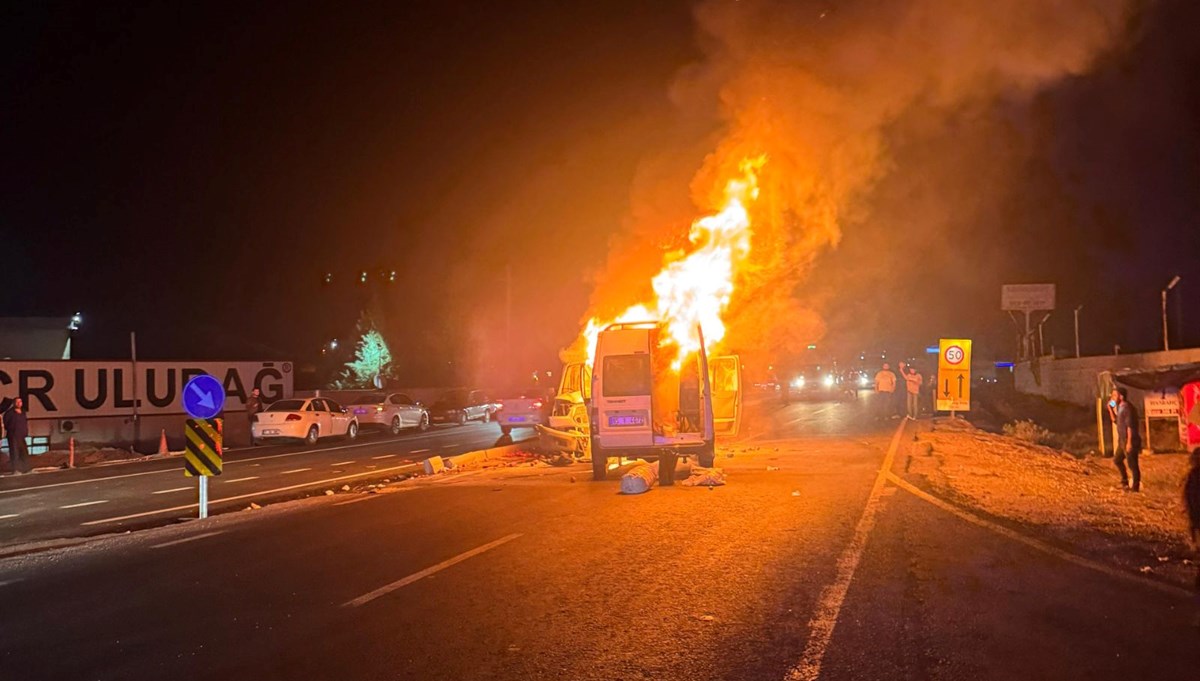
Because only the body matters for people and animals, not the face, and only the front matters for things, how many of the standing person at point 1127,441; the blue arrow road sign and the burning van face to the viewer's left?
1

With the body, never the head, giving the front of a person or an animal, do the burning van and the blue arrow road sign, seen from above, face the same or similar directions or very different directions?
very different directions

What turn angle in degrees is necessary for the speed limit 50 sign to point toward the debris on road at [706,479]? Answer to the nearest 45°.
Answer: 0° — it already faces it

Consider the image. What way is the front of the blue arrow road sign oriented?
toward the camera

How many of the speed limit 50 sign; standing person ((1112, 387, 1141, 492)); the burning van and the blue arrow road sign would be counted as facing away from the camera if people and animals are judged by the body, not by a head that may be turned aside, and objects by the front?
1

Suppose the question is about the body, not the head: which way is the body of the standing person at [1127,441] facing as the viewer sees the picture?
to the viewer's left

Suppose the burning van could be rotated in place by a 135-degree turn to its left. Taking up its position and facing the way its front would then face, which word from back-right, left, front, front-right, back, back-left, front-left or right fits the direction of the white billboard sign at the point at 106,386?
right

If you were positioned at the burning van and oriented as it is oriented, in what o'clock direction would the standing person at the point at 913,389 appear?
The standing person is roughly at 1 o'clock from the burning van.

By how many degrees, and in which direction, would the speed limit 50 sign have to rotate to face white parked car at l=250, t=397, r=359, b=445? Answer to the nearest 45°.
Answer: approximately 90° to its right

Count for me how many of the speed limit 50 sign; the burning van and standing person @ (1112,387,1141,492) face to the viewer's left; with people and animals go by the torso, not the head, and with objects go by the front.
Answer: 1

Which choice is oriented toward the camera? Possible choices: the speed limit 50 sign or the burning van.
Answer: the speed limit 50 sign

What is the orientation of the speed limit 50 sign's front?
toward the camera

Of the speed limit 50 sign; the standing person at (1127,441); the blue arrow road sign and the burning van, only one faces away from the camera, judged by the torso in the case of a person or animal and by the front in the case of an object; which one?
the burning van

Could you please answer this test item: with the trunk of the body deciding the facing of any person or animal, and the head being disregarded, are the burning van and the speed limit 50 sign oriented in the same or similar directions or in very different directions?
very different directions

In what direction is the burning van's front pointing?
away from the camera
